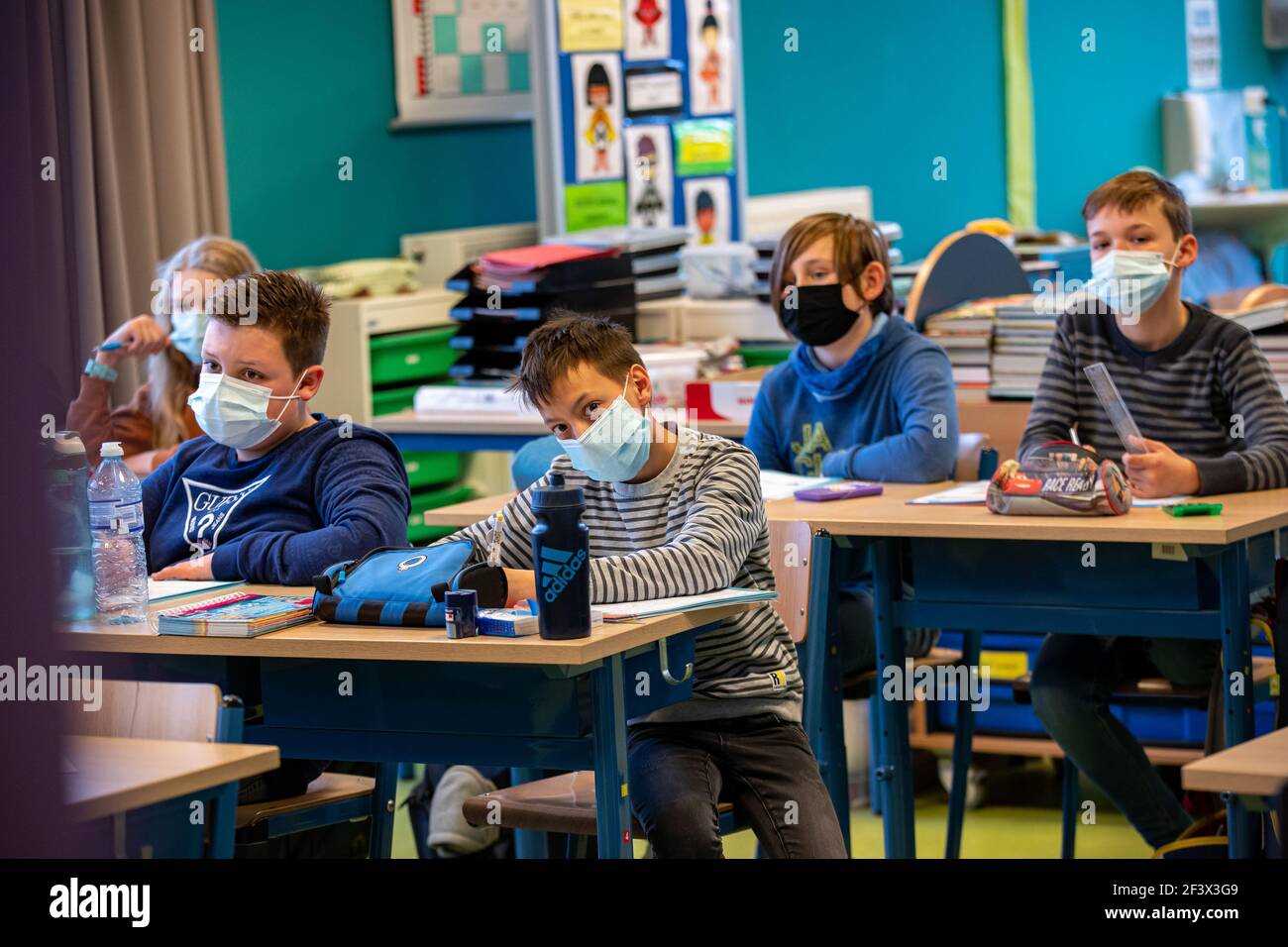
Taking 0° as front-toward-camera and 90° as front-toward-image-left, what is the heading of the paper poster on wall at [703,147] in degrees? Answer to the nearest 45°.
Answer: approximately 0°

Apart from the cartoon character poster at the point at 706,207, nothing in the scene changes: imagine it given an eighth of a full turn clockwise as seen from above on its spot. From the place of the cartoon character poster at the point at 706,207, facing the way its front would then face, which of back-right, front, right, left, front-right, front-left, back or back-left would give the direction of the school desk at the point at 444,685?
front-left

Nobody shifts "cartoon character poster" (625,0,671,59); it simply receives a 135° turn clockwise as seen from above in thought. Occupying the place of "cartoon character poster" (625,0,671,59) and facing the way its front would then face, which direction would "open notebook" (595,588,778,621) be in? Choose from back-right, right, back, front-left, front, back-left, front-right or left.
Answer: back-left

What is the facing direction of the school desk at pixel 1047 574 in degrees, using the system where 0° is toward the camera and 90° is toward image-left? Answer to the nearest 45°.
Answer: approximately 180°

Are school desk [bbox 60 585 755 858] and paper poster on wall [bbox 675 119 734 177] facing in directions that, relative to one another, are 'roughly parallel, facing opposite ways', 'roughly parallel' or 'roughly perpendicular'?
roughly parallel, facing opposite ways

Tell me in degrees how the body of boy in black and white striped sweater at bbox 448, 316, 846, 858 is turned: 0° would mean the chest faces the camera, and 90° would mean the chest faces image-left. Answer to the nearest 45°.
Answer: approximately 45°

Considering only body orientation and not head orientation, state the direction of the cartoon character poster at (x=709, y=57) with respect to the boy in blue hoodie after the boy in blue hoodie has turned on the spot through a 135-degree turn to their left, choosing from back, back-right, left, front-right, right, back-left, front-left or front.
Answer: left

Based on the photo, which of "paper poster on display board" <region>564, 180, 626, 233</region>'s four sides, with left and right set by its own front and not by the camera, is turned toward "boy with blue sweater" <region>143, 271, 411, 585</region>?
front

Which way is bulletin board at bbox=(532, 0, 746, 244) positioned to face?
toward the camera

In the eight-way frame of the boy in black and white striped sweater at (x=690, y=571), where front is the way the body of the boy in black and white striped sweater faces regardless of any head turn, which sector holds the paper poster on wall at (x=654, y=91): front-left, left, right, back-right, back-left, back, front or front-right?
back-right

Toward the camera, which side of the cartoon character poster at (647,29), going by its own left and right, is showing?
front

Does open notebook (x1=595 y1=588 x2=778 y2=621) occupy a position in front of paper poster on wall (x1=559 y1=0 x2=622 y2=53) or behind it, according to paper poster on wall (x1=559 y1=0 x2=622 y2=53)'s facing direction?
in front

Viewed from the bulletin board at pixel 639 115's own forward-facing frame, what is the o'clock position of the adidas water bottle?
The adidas water bottle is roughly at 12 o'clock from the bulletin board.

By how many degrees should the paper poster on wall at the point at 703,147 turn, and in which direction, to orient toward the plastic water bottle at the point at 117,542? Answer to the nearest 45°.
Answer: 0° — it already faces it

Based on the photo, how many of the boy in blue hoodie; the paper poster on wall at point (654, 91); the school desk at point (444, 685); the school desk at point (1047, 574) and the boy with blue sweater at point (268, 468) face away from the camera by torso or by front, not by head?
2

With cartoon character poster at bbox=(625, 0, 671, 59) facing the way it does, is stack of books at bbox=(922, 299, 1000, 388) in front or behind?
in front

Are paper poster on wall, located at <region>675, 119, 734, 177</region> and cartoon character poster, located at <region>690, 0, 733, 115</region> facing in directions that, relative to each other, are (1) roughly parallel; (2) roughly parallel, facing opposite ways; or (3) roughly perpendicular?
roughly parallel
